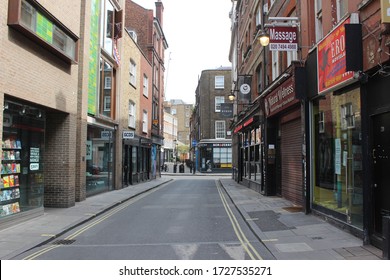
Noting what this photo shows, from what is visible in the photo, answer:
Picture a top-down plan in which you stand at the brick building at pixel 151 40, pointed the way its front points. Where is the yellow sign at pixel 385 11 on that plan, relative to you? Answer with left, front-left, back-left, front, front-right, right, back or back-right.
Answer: right

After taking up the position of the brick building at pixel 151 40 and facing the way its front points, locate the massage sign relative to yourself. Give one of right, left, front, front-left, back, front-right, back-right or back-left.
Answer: right

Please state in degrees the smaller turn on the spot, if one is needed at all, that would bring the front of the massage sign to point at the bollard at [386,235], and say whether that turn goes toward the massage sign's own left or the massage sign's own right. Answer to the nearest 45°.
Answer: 0° — it already faces it

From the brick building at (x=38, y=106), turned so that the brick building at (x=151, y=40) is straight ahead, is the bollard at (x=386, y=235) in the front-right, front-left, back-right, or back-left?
back-right

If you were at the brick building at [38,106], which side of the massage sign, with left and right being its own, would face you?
right

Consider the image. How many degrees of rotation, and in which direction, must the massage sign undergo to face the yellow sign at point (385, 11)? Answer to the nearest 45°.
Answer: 0° — it already faces it

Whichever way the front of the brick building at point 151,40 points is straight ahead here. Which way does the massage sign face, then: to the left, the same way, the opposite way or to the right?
to the right

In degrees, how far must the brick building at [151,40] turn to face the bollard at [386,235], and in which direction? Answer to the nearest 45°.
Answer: approximately 90° to its right

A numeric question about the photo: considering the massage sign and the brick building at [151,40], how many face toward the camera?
1

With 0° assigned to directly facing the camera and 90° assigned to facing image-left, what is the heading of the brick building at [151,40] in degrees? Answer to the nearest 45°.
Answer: approximately 270°

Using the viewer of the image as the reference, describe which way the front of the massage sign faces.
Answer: facing the viewer

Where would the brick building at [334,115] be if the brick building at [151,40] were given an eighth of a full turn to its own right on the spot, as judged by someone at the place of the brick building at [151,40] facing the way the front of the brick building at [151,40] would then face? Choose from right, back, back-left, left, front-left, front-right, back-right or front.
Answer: front-right
